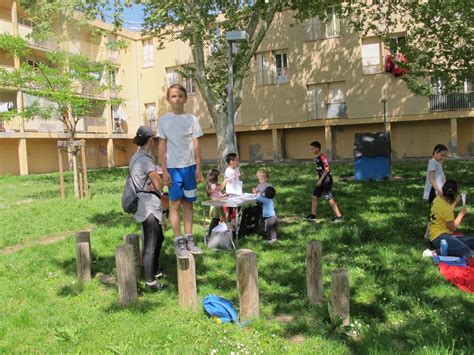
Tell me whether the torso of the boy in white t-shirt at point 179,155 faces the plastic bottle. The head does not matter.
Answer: no

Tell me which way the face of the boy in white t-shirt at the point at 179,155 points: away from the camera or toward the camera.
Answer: toward the camera

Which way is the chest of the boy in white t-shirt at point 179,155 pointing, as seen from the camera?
toward the camera

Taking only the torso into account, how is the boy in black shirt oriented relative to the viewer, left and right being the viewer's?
facing to the left of the viewer

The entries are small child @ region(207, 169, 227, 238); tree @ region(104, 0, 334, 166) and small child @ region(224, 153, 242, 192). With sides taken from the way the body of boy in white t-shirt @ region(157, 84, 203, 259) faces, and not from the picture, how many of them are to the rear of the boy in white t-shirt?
3

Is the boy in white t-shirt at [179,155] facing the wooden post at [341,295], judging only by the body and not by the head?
no

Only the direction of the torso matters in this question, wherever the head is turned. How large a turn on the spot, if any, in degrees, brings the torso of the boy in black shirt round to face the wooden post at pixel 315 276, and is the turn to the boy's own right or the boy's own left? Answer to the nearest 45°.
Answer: approximately 90° to the boy's own left

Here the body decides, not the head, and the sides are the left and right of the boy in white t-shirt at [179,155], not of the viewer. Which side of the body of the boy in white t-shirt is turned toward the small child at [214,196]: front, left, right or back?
back

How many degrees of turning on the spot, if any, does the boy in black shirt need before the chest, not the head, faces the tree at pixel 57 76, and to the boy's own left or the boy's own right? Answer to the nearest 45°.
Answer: approximately 45° to the boy's own right

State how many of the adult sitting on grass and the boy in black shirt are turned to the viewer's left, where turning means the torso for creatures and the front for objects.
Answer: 1

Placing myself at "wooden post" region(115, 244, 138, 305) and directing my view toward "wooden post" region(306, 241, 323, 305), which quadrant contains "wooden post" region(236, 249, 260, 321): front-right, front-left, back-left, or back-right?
front-right

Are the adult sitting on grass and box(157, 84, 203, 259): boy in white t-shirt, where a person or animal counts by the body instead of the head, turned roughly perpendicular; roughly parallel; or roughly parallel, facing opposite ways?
roughly perpendicular

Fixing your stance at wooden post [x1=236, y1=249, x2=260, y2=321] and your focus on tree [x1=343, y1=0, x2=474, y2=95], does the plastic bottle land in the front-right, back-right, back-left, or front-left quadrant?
front-right

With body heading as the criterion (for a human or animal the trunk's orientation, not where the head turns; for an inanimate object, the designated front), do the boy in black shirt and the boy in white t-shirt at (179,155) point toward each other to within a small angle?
no
